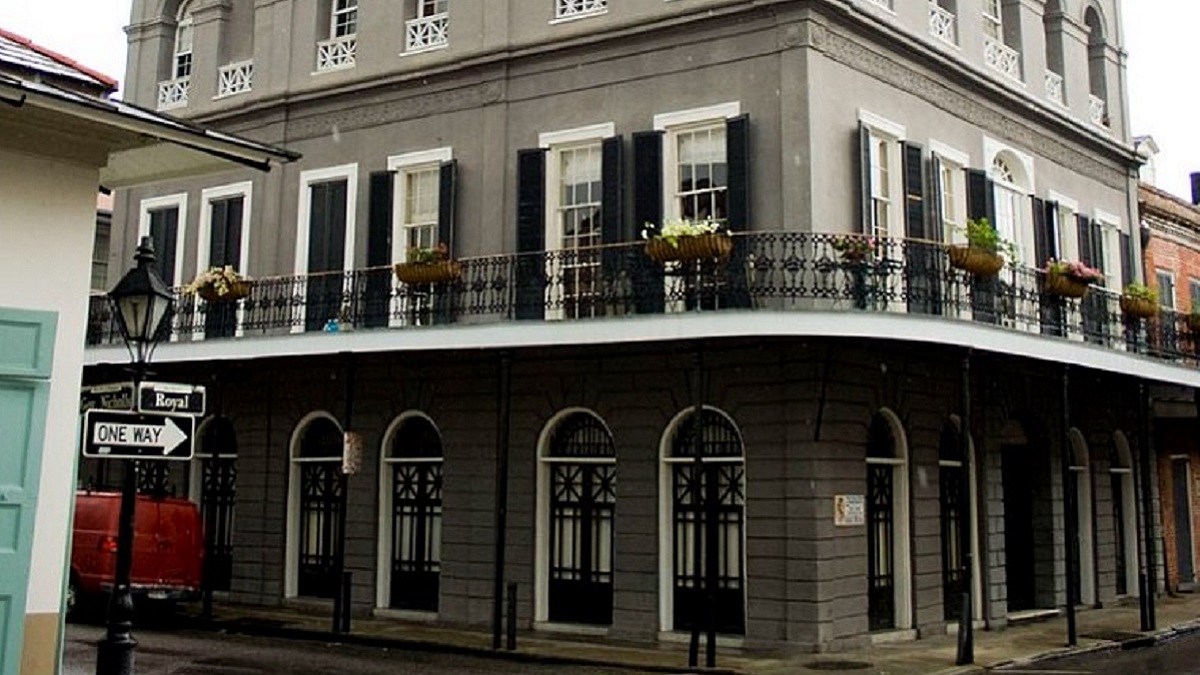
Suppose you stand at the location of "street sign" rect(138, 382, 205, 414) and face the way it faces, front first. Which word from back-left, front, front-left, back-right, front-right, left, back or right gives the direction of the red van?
back

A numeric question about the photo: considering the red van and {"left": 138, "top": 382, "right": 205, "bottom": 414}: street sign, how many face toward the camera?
1

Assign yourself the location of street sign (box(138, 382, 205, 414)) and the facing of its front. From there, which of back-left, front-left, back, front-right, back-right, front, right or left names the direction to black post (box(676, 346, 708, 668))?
back-left

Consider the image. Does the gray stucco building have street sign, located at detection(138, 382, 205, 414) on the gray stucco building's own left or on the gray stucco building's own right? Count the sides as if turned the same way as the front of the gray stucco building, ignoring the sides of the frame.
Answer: on the gray stucco building's own right

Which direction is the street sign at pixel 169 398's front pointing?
toward the camera

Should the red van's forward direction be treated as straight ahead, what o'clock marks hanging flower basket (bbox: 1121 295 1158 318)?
The hanging flower basket is roughly at 5 o'clock from the red van.

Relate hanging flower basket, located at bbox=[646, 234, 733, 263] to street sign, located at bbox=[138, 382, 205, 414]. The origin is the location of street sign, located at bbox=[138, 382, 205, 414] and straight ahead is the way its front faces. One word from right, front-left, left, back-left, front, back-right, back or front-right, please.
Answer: back-left
